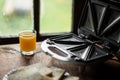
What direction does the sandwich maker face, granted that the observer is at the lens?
facing the viewer and to the left of the viewer
